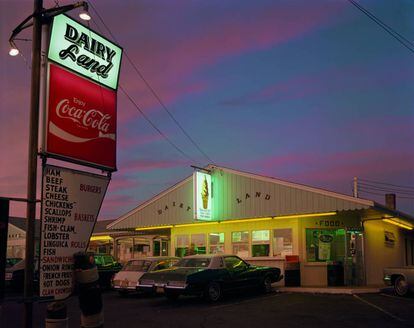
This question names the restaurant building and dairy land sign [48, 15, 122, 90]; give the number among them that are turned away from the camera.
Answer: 0

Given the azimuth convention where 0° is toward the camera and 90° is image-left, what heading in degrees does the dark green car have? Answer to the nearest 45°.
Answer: approximately 225°

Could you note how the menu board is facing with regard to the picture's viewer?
facing the viewer and to the right of the viewer

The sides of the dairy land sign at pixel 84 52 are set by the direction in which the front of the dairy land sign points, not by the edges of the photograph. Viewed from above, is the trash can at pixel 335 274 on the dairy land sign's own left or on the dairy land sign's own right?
on the dairy land sign's own left

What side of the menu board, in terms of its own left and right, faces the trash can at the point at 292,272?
left

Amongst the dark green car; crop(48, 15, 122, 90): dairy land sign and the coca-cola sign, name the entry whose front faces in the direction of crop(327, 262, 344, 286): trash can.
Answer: the dark green car

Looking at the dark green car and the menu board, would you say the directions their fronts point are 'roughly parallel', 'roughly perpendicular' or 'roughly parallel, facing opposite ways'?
roughly perpendicular

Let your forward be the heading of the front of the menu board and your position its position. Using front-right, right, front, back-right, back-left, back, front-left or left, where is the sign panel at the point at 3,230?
right

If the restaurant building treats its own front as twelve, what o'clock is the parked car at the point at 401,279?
The parked car is roughly at 9 o'clock from the restaurant building.

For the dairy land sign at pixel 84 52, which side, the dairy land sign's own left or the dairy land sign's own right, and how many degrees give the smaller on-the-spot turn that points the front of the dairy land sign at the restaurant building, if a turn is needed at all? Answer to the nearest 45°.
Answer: approximately 90° to the dairy land sign's own left

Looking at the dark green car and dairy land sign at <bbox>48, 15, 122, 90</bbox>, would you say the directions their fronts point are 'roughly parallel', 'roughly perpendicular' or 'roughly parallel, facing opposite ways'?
roughly perpendicular

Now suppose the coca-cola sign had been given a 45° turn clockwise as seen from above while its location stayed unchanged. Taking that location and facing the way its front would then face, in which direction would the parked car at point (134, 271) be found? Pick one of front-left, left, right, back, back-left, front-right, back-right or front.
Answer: back
